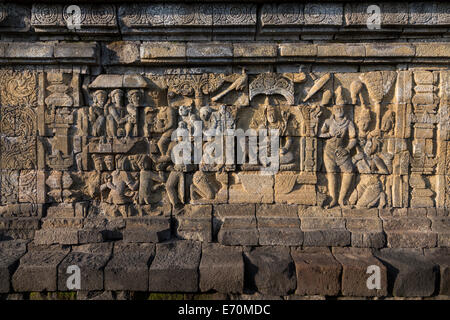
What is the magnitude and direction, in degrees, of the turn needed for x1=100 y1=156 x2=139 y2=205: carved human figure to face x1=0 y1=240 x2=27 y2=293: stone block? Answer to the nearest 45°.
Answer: approximately 90° to its right

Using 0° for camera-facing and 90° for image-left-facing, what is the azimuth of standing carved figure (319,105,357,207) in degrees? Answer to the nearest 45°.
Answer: approximately 0°

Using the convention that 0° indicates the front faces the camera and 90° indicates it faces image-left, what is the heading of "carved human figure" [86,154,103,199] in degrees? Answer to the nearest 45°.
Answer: approximately 315°

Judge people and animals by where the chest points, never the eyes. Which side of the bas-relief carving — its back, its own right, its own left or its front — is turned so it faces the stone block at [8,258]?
right

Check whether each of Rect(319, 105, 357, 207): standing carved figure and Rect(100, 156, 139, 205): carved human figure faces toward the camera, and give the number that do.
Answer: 2

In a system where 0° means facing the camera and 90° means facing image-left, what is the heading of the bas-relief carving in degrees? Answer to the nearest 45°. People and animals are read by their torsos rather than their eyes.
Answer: approximately 0°

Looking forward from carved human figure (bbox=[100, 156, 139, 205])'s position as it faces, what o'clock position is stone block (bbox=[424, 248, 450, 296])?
The stone block is roughly at 10 o'clock from the carved human figure.
